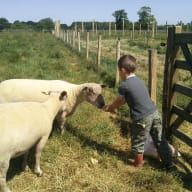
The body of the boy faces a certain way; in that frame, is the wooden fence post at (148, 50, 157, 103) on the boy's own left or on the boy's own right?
on the boy's own right

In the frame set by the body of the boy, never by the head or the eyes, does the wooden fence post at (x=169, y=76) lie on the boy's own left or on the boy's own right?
on the boy's own right

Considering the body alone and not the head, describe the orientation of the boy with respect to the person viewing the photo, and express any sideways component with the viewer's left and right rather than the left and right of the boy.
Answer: facing away from the viewer and to the left of the viewer

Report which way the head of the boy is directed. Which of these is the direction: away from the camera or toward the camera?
away from the camera
